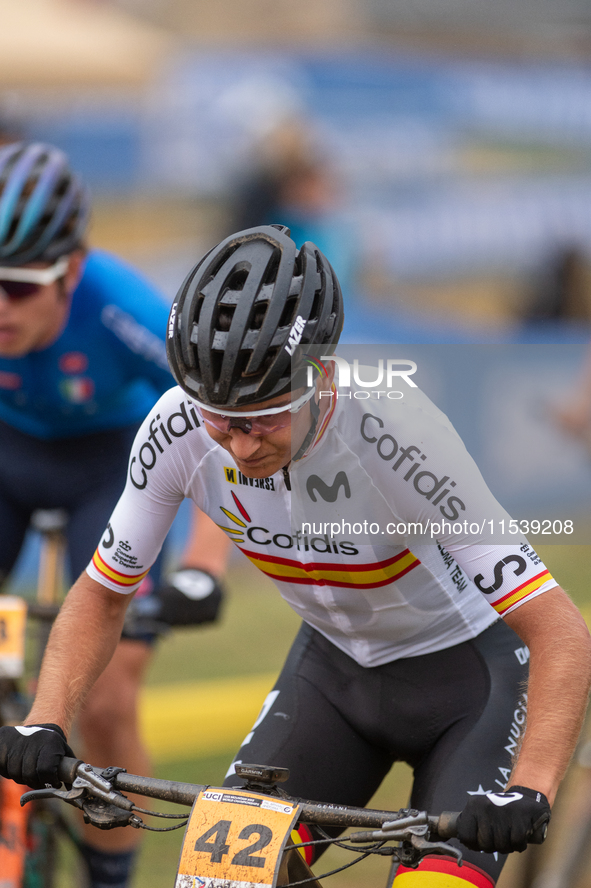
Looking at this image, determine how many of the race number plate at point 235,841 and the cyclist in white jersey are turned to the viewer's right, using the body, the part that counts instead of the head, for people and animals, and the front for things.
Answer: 0

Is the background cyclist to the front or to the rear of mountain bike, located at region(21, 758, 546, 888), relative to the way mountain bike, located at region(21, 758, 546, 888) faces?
to the rear

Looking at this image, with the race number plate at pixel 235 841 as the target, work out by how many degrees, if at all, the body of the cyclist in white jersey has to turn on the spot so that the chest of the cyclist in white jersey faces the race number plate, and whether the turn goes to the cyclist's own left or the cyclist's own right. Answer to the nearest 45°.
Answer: approximately 45° to the cyclist's own left

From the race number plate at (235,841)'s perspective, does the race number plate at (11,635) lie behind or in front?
behind

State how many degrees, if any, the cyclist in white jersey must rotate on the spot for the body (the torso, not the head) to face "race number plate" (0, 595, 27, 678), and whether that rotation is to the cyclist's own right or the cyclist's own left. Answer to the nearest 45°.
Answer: approximately 90° to the cyclist's own right

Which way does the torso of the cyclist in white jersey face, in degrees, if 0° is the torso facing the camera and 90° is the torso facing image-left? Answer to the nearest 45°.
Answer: approximately 45°

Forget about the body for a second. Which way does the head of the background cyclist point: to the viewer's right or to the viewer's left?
to the viewer's left
